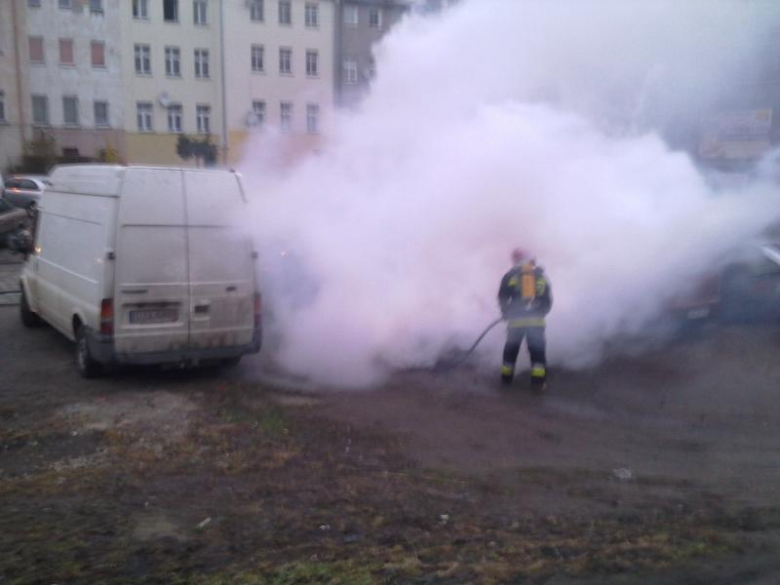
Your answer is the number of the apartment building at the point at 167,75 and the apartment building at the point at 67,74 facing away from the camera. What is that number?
0

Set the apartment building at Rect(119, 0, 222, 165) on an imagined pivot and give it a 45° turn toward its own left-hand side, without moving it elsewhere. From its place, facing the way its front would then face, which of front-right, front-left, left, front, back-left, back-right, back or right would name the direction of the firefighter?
front-right

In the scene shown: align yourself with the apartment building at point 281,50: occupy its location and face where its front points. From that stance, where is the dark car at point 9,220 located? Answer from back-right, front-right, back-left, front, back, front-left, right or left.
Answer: front-right

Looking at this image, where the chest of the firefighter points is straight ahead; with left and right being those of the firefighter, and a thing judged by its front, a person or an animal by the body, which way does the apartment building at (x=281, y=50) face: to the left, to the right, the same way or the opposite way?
the opposite way

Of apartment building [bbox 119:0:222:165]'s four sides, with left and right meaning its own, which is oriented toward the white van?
front

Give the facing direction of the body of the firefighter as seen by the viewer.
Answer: away from the camera

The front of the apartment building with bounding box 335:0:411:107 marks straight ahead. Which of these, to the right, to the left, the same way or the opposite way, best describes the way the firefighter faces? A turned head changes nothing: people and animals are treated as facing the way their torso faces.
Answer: the opposite way

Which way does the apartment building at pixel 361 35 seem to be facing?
toward the camera

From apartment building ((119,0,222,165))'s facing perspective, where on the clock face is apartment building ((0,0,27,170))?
apartment building ((0,0,27,170)) is roughly at 3 o'clock from apartment building ((119,0,222,165)).

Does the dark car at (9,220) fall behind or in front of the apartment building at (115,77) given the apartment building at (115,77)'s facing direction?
in front

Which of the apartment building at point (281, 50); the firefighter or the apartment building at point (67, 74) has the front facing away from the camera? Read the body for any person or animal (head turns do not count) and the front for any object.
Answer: the firefighter

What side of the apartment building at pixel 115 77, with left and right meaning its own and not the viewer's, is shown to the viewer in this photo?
front

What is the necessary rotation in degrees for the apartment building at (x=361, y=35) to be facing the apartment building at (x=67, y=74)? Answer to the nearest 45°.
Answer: approximately 135° to its right

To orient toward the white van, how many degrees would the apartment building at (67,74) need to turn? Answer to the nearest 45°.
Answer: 0° — it already faces it

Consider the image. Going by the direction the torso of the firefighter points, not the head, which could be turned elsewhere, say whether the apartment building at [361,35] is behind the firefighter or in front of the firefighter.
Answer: in front
